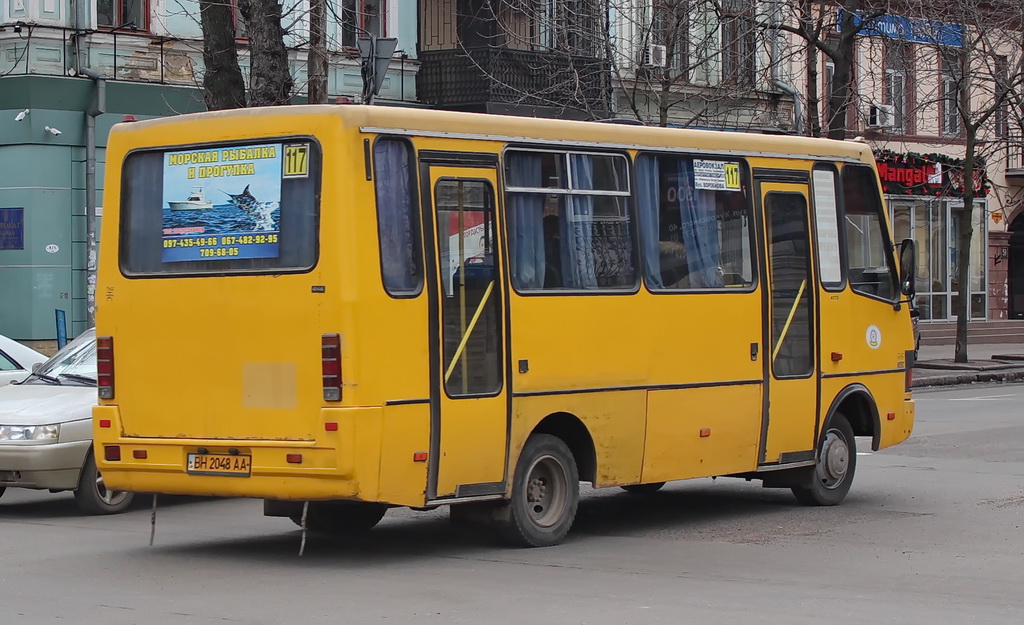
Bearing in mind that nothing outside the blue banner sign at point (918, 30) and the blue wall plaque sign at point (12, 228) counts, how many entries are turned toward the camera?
2

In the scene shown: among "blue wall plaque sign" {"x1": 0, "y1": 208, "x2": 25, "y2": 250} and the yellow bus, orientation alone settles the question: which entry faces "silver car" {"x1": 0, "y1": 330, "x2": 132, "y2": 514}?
the blue wall plaque sign

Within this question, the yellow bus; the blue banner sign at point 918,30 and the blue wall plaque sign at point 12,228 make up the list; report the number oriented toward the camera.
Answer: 2

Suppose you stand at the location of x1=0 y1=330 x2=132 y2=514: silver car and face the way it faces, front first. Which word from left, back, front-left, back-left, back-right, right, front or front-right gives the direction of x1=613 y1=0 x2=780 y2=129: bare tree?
back

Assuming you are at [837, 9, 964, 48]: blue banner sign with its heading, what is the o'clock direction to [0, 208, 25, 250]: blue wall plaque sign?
[0, 208, 25, 250]: blue wall plaque sign is roughly at 2 o'clock from [837, 9, 964, 48]: blue banner sign.

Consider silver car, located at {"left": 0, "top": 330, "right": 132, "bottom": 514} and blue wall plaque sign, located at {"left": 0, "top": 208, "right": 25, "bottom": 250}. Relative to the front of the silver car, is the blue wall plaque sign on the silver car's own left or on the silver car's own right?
on the silver car's own right

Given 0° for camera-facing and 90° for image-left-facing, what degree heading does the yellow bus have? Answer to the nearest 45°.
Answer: approximately 225°

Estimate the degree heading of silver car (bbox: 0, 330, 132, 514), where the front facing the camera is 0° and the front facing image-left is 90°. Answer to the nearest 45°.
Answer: approximately 45°

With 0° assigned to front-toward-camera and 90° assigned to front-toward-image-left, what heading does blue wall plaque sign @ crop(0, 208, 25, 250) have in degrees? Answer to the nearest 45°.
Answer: approximately 0°

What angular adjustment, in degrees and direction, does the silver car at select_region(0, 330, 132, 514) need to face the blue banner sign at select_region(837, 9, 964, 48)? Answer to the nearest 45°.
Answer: approximately 180°
